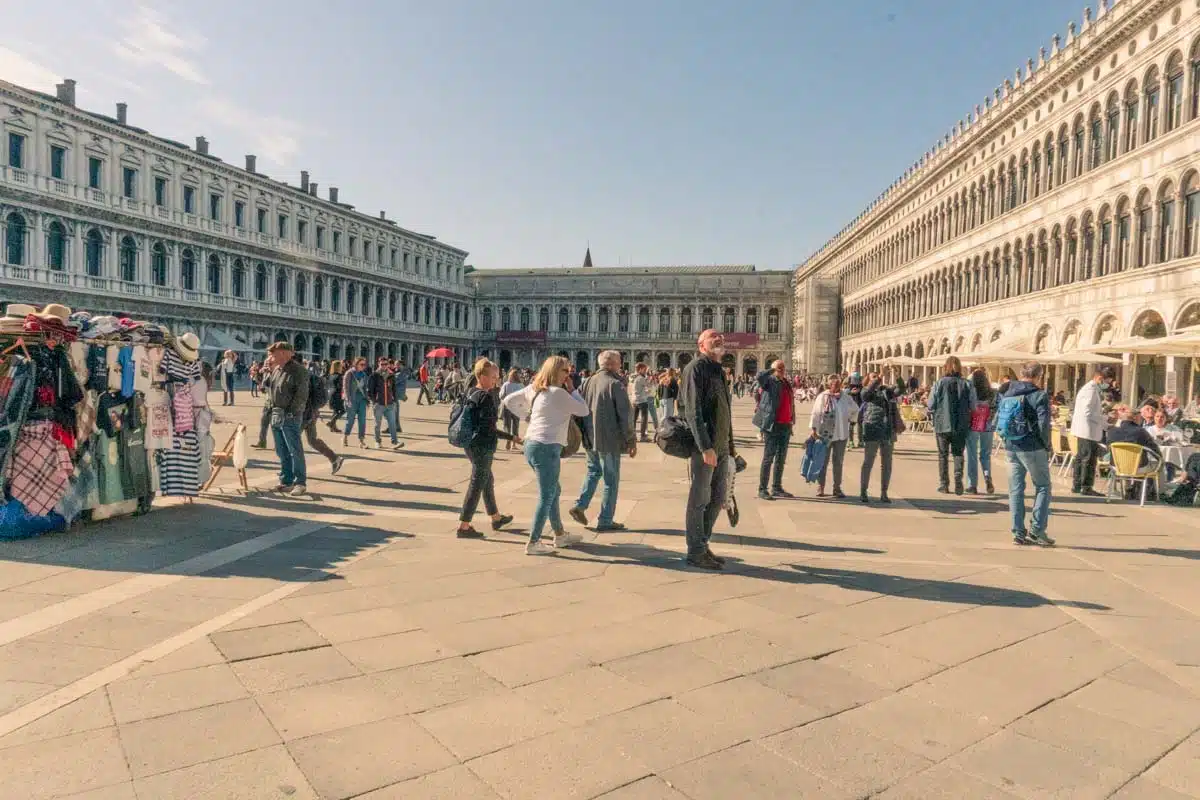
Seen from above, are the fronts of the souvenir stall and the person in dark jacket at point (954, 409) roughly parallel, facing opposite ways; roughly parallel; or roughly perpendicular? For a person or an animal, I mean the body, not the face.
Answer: roughly perpendicular

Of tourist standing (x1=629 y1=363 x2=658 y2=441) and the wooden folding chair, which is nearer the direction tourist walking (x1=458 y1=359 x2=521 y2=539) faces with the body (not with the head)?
the tourist standing

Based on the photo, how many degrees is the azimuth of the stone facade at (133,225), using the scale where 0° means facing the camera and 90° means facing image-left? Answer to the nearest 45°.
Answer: approximately 315°

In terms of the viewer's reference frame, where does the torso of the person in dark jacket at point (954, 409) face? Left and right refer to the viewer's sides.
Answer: facing away from the viewer
